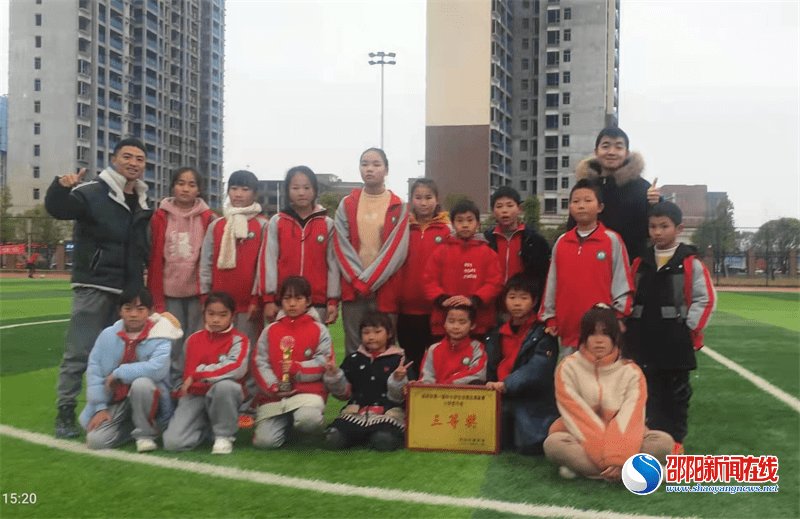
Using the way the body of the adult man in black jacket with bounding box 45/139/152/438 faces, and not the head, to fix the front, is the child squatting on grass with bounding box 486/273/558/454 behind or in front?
in front

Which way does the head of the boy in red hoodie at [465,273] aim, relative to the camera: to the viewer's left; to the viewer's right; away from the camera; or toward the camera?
toward the camera

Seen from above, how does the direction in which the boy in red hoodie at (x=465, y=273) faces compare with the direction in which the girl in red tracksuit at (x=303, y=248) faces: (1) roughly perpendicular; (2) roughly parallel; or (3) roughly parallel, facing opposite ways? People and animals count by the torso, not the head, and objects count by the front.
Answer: roughly parallel

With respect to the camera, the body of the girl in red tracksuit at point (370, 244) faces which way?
toward the camera

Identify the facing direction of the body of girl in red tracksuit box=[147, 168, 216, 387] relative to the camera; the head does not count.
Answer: toward the camera

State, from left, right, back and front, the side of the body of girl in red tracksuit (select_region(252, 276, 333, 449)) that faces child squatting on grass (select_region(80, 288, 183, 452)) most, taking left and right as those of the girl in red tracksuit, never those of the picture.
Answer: right

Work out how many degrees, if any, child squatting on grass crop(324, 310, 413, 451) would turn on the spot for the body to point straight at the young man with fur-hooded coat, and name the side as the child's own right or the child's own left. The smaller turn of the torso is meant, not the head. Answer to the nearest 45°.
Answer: approximately 90° to the child's own left

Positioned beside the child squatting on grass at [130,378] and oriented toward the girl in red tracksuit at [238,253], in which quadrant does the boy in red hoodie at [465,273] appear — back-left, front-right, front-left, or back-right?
front-right

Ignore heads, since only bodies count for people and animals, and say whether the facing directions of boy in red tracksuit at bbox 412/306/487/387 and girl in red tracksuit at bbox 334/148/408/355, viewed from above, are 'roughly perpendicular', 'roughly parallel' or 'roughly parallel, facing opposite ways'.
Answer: roughly parallel

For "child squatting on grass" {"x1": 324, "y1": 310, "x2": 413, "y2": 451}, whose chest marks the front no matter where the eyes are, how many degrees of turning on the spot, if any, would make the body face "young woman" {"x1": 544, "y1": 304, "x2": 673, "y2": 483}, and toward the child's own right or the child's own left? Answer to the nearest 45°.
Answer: approximately 45° to the child's own left

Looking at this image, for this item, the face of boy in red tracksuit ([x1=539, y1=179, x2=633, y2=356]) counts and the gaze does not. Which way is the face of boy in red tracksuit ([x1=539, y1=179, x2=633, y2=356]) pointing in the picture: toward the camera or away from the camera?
toward the camera

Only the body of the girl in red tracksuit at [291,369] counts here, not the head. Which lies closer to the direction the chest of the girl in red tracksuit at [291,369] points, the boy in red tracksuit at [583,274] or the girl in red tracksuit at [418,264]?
the boy in red tracksuit
